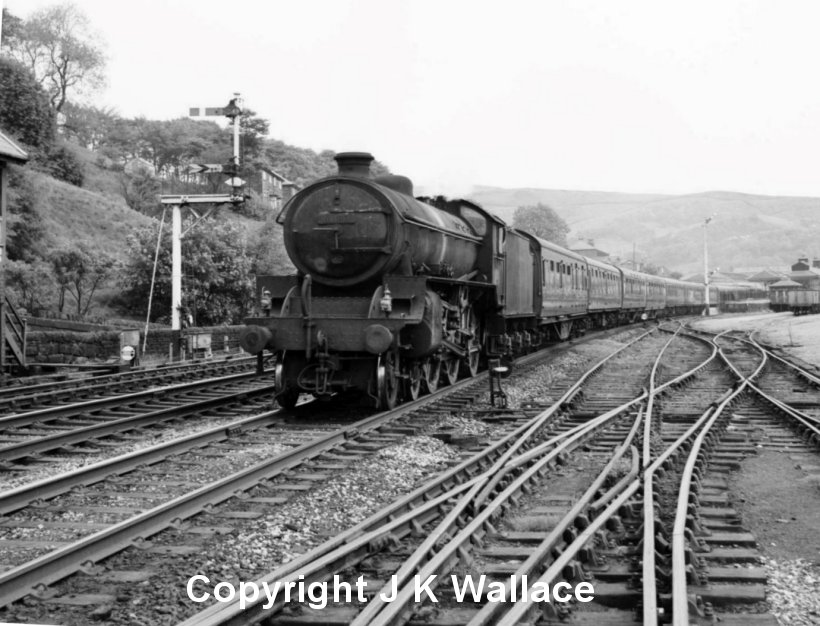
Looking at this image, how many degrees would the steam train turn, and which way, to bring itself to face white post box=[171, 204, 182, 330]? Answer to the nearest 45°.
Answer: approximately 90° to its right

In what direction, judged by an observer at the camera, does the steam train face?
facing the viewer and to the left of the viewer

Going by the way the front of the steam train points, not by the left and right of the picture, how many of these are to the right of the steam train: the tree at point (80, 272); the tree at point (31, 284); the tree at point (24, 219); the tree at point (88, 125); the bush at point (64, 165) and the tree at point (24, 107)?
6

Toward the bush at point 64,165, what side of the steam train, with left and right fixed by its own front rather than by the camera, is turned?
right

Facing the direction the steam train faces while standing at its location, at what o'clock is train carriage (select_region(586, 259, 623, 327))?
The train carriage is roughly at 5 o'clock from the steam train.

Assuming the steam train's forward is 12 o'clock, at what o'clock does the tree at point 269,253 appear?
The tree is roughly at 4 o'clock from the steam train.

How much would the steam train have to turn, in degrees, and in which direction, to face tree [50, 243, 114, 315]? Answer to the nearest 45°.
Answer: approximately 90° to its right

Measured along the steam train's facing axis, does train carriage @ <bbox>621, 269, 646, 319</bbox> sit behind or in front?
behind

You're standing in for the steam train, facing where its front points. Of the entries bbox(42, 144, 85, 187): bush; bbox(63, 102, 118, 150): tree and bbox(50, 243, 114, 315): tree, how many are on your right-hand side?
3

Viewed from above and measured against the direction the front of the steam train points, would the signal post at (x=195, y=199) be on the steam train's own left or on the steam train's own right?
on the steam train's own right

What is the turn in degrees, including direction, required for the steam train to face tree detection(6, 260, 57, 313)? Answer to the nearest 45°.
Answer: approximately 90° to its right

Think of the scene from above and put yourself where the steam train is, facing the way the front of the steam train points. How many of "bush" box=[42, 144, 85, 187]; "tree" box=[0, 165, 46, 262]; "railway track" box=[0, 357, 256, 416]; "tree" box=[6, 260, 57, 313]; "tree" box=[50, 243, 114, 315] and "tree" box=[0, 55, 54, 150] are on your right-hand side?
6
